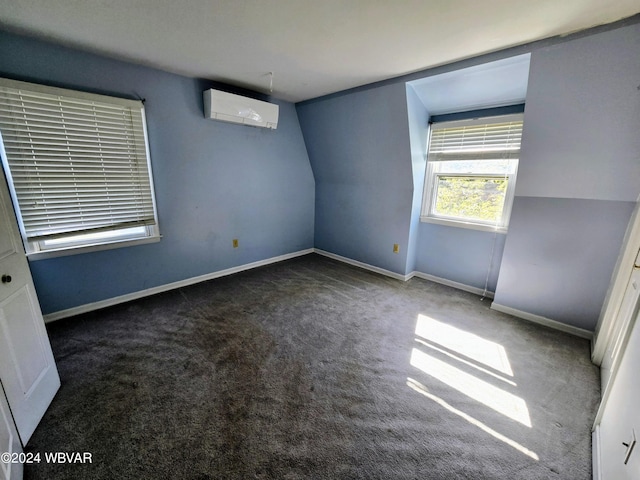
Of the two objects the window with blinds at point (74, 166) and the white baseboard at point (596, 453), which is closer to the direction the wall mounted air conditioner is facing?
the white baseboard

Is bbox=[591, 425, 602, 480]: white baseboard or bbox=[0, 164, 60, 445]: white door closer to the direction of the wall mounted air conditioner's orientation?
the white baseboard

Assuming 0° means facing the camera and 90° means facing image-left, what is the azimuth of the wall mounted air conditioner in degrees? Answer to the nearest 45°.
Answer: approximately 315°

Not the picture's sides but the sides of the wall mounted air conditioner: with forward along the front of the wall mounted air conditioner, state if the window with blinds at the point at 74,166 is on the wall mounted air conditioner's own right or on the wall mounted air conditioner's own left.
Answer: on the wall mounted air conditioner's own right

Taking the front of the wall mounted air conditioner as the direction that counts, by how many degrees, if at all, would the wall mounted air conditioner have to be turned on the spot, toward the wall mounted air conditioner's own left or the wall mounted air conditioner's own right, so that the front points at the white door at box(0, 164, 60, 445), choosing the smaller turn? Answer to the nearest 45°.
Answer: approximately 90° to the wall mounted air conditioner's own right

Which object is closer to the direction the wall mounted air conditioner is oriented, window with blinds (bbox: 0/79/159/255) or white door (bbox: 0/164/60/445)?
the white door

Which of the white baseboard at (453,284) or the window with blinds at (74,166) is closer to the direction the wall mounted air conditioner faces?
the white baseboard

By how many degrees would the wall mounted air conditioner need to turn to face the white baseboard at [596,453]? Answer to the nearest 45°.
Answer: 0° — it already faces it

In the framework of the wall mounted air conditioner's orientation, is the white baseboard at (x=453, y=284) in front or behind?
in front
